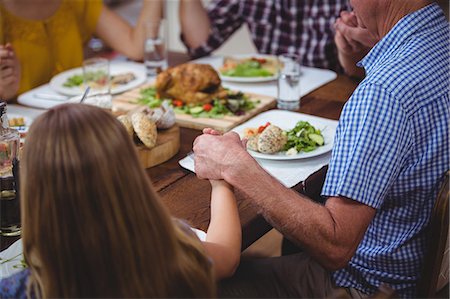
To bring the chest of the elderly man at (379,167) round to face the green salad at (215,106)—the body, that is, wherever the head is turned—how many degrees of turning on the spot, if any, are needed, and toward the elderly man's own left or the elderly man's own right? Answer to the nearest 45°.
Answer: approximately 45° to the elderly man's own right

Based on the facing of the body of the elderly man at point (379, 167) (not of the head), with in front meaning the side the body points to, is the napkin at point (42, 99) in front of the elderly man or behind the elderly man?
in front

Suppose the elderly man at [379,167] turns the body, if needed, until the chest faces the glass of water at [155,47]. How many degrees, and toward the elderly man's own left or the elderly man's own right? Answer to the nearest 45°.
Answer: approximately 45° to the elderly man's own right

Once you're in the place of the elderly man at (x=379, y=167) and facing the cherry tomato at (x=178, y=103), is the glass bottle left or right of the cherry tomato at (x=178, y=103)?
left

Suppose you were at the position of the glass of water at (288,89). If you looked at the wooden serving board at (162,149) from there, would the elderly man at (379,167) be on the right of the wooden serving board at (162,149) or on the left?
left

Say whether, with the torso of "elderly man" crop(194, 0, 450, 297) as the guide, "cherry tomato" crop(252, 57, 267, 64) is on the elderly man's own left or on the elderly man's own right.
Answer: on the elderly man's own right

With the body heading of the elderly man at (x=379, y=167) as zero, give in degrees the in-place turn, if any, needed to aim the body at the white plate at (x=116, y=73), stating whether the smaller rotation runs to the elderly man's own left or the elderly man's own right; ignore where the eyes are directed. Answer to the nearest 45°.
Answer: approximately 45° to the elderly man's own right

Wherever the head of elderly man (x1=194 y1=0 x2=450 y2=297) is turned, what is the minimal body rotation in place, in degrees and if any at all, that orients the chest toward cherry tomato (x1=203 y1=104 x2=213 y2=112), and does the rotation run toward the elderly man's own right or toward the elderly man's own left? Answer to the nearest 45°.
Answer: approximately 45° to the elderly man's own right

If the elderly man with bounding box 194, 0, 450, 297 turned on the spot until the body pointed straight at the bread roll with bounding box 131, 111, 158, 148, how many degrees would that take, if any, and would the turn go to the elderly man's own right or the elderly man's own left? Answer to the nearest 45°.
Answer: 0° — they already face it

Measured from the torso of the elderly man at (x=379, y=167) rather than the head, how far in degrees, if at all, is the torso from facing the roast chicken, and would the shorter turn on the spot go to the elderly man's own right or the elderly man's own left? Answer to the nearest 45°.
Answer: approximately 45° to the elderly man's own right

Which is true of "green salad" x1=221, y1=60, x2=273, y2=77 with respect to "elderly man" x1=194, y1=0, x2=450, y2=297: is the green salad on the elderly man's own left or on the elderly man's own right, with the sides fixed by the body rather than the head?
on the elderly man's own right

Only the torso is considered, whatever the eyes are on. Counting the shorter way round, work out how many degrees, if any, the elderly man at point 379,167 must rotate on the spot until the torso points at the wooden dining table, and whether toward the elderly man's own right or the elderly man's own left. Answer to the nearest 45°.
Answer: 0° — they already face it

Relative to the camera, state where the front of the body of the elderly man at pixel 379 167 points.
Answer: to the viewer's left
